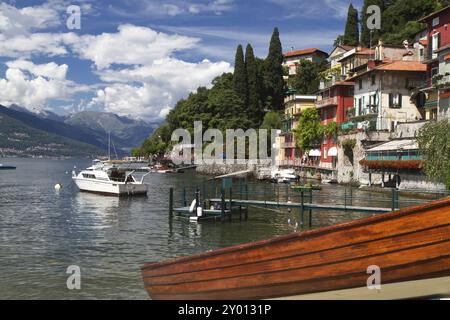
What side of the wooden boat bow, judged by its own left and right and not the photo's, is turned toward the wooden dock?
right

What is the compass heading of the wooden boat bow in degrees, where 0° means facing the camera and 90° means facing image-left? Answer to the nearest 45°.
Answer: approximately 90°
